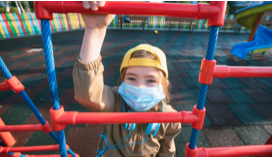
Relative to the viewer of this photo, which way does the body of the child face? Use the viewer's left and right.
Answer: facing the viewer

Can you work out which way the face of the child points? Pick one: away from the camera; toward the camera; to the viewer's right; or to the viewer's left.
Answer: toward the camera

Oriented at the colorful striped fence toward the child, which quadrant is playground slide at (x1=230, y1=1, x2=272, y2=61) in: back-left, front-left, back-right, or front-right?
front-left

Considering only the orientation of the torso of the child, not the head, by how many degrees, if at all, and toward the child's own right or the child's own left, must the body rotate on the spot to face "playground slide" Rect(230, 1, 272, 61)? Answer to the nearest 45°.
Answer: approximately 135° to the child's own left

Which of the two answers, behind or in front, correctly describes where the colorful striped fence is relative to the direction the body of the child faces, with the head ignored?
behind
